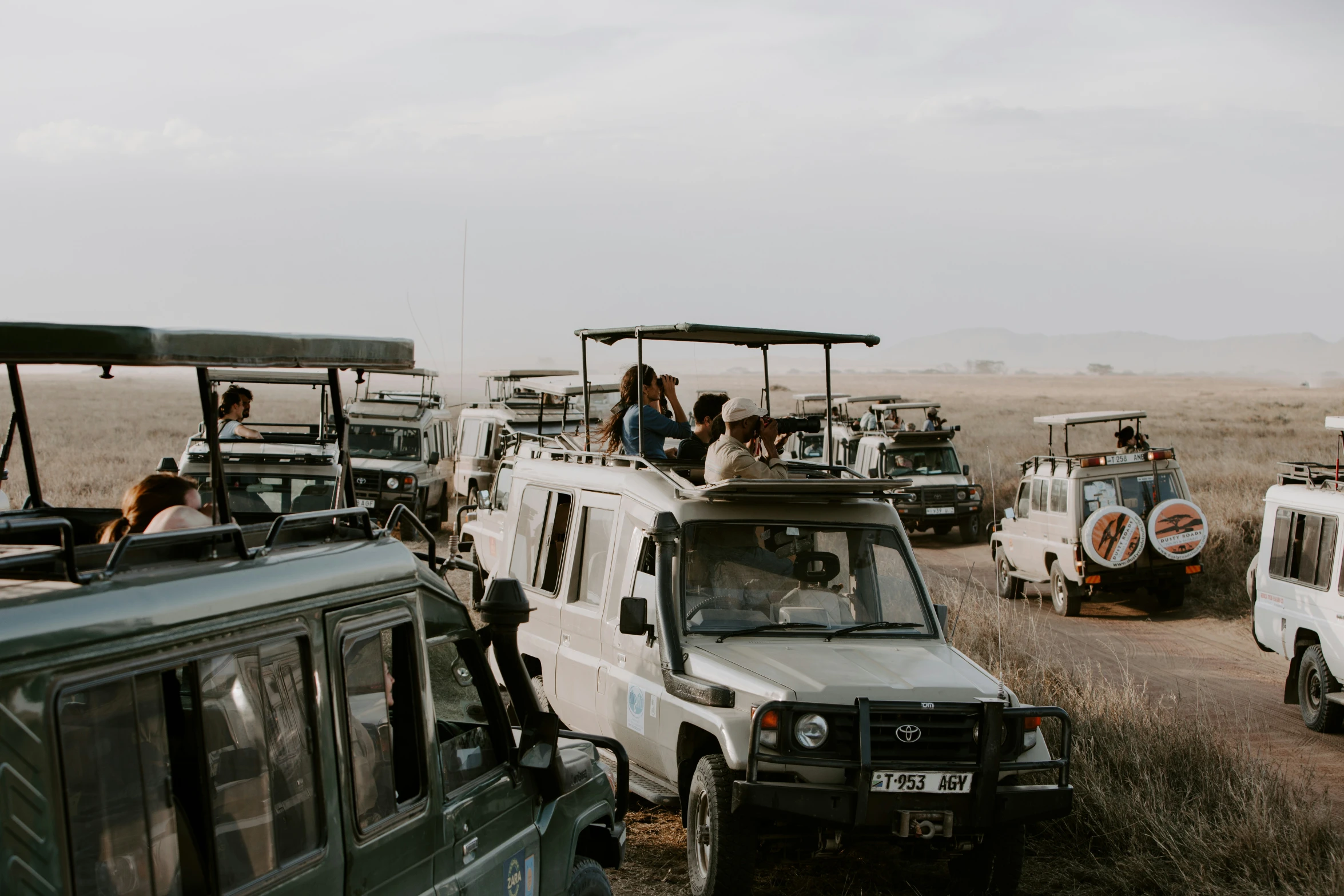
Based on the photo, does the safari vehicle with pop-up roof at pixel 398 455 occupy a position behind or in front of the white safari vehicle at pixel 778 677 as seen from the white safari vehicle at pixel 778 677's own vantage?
behind

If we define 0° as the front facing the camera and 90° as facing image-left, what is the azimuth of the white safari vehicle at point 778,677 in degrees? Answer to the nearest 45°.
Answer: approximately 315°

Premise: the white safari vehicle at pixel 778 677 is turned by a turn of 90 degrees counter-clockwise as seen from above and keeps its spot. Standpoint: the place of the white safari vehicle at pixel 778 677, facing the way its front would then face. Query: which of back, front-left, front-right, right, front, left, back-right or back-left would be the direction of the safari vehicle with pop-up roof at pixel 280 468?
left

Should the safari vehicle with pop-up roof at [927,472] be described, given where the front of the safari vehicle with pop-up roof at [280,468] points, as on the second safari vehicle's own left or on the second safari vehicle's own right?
on the second safari vehicle's own left

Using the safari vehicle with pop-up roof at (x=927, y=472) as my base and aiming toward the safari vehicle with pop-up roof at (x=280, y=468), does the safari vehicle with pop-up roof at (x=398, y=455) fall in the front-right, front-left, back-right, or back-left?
front-right

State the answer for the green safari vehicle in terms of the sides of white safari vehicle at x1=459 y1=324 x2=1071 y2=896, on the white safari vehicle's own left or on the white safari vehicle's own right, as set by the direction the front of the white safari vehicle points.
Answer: on the white safari vehicle's own right

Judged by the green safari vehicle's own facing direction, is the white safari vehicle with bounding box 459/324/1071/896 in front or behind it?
in front

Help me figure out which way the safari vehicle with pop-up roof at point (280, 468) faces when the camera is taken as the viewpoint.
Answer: facing the viewer

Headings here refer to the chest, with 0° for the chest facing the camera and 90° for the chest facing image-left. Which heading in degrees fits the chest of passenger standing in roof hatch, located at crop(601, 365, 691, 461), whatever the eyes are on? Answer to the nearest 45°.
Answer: approximately 270°

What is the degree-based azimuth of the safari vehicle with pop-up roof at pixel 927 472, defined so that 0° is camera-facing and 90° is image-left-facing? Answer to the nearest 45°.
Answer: approximately 315°

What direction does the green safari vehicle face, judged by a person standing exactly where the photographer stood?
facing away from the viewer and to the right of the viewer

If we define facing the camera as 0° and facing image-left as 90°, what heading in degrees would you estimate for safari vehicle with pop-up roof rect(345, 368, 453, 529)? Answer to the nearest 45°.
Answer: approximately 45°

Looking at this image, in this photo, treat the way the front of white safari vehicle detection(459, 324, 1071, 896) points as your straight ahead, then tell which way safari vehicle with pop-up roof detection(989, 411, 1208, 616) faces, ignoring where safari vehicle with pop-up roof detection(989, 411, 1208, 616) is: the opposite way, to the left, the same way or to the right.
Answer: the opposite way

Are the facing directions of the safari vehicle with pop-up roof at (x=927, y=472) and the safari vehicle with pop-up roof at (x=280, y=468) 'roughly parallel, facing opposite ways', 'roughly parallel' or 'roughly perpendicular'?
roughly parallel

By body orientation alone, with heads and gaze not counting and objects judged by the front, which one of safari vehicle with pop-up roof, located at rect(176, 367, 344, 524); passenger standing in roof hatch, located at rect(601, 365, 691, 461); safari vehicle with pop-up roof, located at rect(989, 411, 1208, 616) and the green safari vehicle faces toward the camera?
safari vehicle with pop-up roof, located at rect(176, 367, 344, 524)

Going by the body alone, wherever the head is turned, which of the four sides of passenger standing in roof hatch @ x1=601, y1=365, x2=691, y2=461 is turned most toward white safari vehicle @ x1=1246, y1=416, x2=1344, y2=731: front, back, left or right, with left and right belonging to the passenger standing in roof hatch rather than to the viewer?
front

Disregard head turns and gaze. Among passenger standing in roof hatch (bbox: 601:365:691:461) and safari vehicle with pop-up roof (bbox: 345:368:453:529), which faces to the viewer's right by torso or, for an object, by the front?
the passenger standing in roof hatch

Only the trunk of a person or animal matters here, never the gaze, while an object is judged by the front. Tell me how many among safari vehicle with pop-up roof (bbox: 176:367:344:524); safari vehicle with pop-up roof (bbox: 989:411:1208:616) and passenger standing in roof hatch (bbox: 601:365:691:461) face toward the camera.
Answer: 1
